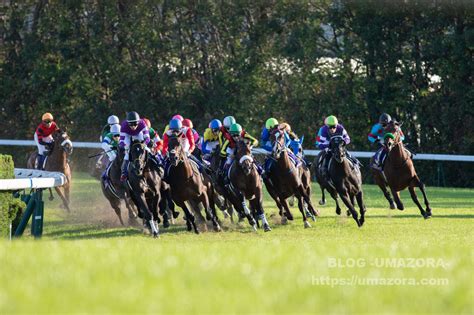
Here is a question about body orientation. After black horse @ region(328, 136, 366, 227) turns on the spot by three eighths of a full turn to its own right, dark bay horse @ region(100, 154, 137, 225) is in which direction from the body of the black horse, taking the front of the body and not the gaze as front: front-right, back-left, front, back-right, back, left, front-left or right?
front-left

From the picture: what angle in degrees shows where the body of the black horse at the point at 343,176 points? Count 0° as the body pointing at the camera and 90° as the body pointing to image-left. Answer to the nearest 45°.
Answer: approximately 0°

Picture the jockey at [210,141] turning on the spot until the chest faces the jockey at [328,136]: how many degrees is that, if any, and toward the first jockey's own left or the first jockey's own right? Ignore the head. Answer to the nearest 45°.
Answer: approximately 45° to the first jockey's own left

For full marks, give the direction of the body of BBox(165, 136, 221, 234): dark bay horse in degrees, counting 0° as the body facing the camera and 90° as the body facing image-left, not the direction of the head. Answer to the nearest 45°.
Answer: approximately 0°

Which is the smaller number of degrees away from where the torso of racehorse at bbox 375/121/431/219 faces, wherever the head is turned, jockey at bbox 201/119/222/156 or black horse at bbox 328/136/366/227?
the black horse

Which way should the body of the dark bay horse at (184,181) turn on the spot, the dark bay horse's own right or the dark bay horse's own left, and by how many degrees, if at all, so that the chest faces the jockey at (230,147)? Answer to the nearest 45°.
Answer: approximately 135° to the dark bay horse's own left

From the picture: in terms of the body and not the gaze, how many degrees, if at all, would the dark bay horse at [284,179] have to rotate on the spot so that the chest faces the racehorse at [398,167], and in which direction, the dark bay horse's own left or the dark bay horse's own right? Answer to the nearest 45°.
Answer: approximately 135° to the dark bay horse's own left
